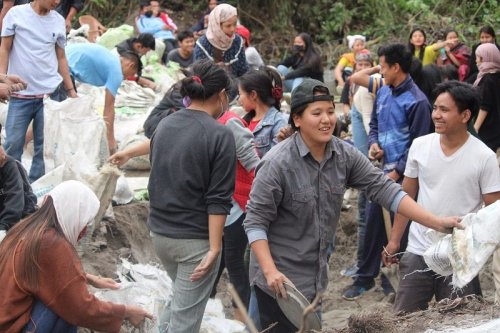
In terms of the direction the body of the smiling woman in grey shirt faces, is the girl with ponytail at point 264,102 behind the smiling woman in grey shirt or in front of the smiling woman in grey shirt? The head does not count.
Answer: behind

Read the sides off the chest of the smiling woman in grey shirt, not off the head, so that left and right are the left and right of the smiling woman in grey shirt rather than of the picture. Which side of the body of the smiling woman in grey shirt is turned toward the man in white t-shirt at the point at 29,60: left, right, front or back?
back

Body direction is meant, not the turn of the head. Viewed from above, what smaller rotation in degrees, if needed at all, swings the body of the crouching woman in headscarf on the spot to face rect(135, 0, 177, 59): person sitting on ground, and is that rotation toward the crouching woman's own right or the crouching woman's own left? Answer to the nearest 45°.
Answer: approximately 90° to the crouching woman's own left

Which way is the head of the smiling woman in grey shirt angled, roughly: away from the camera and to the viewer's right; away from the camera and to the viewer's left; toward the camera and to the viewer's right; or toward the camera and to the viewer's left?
toward the camera and to the viewer's right

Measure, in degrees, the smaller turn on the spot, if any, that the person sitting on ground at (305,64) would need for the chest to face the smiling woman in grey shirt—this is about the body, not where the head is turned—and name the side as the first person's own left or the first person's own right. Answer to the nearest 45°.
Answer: approximately 45° to the first person's own left

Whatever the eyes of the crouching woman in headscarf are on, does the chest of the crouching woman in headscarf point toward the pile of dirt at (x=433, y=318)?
yes

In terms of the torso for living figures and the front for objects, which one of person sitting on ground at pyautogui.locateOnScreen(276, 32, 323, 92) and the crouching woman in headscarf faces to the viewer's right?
the crouching woman in headscarf

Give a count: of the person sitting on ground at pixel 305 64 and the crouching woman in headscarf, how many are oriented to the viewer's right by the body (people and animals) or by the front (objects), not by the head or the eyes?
1

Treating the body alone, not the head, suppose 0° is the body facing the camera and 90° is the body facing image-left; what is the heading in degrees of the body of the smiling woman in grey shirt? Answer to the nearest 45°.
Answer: approximately 315°

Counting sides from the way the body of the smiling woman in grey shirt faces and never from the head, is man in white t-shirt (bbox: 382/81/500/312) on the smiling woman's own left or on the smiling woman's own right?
on the smiling woman's own left

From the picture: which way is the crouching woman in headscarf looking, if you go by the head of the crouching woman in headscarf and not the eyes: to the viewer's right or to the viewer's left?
to the viewer's right

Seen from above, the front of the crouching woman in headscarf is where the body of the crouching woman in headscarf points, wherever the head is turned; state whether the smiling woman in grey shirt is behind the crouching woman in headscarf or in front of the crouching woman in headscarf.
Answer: in front

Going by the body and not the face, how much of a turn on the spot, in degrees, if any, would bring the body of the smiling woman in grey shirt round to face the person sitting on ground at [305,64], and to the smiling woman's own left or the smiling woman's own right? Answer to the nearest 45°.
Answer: approximately 135° to the smiling woman's own left

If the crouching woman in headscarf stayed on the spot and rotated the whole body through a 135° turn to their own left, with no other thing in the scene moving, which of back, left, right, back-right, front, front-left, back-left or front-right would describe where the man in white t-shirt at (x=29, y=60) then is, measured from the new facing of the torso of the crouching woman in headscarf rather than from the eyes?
front-right

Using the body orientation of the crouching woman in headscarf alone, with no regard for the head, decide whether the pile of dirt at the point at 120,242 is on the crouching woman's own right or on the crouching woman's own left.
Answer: on the crouching woman's own left

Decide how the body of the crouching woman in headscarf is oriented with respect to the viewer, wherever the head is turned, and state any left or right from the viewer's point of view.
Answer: facing to the right of the viewer
